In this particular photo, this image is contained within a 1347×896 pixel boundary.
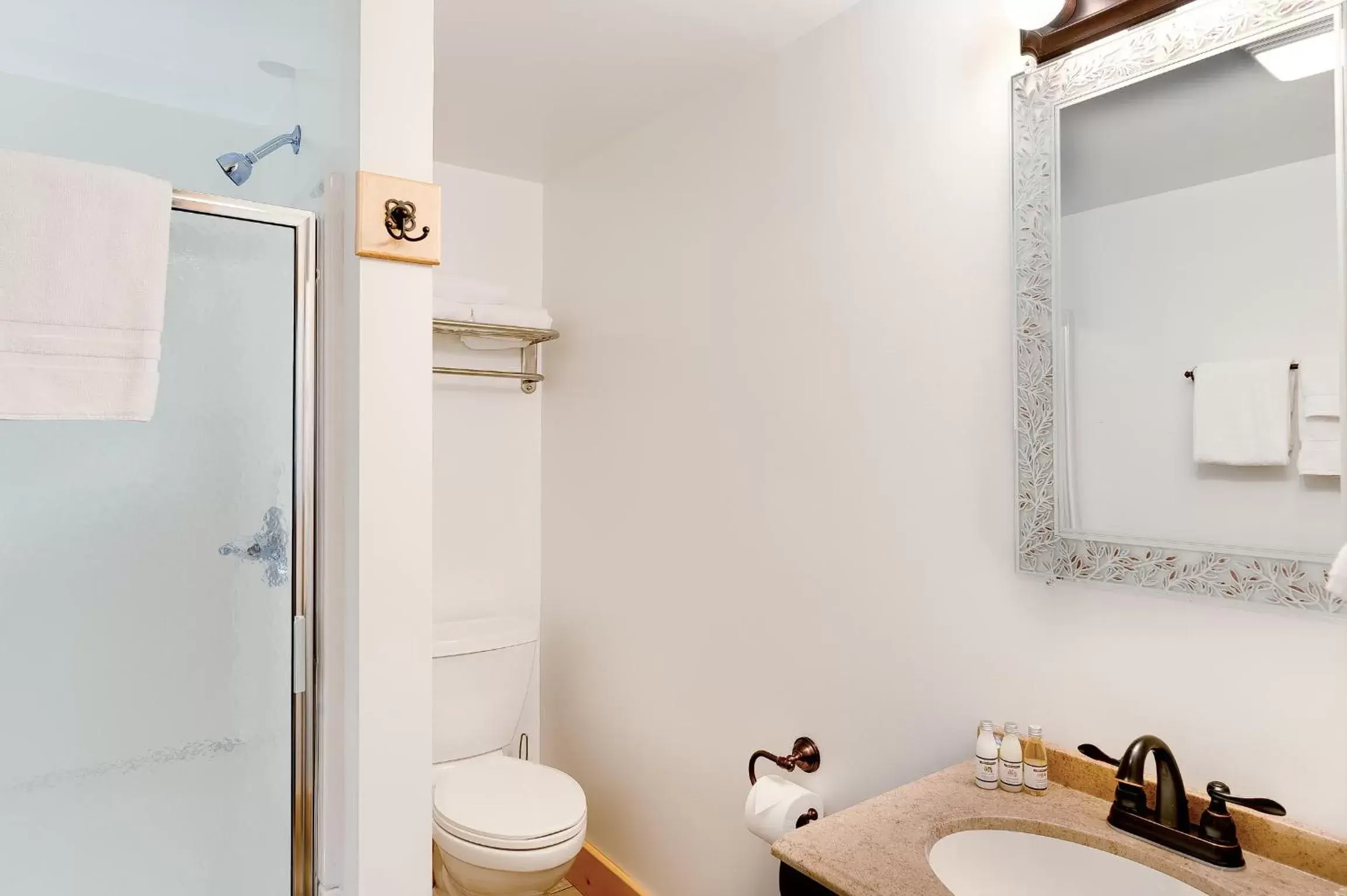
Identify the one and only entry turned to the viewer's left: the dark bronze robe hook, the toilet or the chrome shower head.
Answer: the chrome shower head

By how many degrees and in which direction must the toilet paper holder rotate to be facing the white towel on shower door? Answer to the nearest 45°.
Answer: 0° — it already faces it

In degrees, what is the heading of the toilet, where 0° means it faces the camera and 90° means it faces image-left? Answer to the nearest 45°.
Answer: approximately 315°

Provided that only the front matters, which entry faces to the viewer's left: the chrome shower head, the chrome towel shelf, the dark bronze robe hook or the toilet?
the chrome shower head

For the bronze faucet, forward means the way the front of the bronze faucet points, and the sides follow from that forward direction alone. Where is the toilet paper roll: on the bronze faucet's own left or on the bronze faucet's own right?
on the bronze faucet's own right

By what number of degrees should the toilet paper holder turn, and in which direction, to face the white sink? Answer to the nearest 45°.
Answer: approximately 90° to its left

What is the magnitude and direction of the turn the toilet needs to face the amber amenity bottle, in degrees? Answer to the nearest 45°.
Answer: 0° — it already faces it
